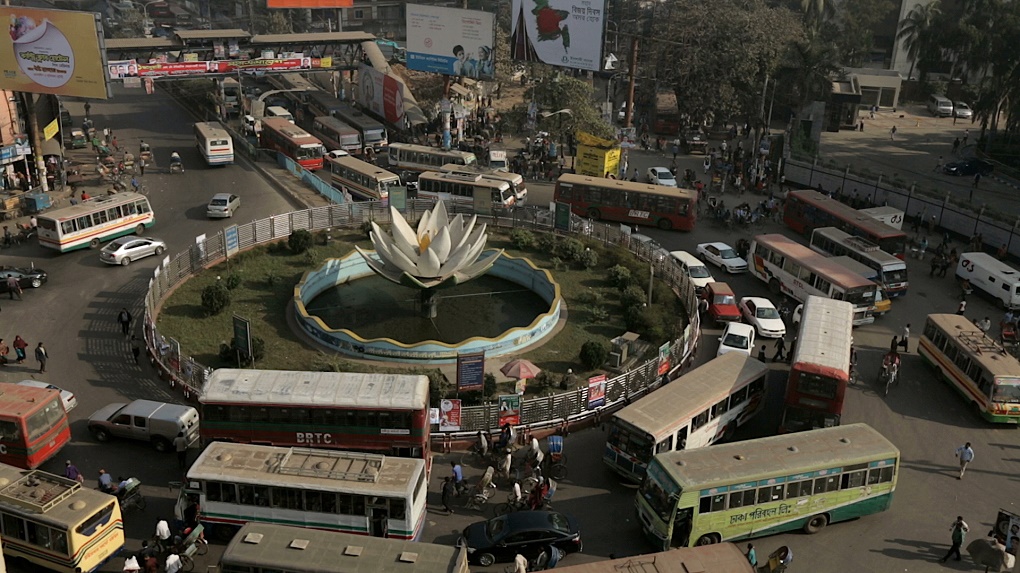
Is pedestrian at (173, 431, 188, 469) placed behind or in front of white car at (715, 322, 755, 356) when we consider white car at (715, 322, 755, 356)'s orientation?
in front

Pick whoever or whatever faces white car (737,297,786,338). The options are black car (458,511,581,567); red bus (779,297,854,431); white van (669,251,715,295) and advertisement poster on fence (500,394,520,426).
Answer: the white van

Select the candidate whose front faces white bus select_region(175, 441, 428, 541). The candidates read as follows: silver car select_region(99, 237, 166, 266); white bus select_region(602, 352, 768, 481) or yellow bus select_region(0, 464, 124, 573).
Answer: white bus select_region(602, 352, 768, 481)

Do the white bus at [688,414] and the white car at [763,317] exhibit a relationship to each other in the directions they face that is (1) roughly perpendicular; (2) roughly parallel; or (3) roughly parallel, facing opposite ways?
roughly perpendicular

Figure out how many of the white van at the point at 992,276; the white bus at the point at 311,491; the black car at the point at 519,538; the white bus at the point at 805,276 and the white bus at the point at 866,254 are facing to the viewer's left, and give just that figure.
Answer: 2

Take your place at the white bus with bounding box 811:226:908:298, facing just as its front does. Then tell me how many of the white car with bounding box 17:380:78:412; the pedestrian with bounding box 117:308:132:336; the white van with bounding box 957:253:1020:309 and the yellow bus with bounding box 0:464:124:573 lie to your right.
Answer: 3

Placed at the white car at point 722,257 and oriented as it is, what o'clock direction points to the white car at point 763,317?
the white car at point 763,317 is roughly at 1 o'clock from the white car at point 722,257.

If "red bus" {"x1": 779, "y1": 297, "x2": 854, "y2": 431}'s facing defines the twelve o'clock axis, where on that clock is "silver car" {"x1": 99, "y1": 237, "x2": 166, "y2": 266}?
The silver car is roughly at 3 o'clock from the red bus.

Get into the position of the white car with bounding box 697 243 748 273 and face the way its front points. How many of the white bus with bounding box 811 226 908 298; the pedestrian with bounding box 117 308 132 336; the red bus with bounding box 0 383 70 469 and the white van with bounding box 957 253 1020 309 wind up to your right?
2

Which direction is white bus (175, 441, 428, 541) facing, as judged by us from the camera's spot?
facing to the left of the viewer

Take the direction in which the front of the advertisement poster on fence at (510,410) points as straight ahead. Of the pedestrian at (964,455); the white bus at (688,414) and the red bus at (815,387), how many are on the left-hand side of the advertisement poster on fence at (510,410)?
3

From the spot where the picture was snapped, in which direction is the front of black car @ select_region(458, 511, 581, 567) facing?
facing to the left of the viewer
